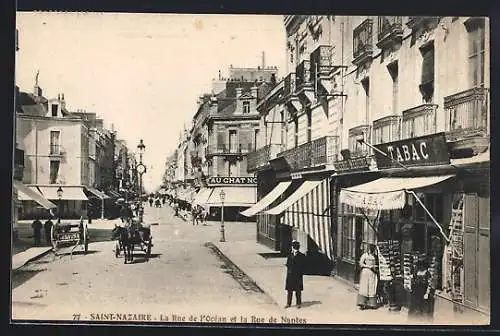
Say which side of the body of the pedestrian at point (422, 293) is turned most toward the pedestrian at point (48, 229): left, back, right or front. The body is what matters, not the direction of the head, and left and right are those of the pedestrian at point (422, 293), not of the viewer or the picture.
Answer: right

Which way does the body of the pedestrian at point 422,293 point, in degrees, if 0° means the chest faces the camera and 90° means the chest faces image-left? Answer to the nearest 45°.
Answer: approximately 0°
